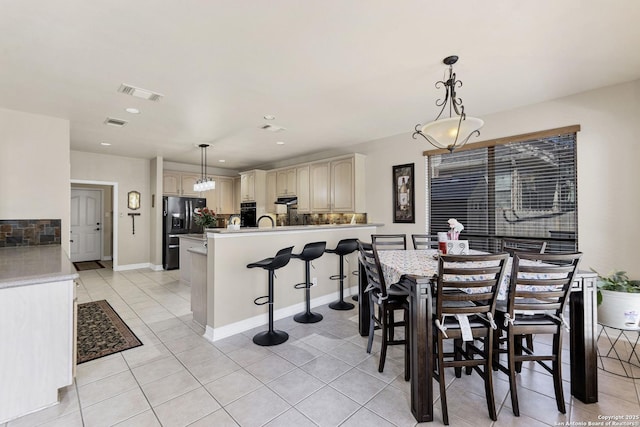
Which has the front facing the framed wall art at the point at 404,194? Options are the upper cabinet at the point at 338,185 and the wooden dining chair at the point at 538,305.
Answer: the wooden dining chair

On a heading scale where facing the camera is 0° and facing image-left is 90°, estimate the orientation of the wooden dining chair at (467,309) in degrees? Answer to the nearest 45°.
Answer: approximately 135°

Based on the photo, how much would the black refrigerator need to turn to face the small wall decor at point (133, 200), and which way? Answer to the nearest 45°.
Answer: approximately 135° to its right

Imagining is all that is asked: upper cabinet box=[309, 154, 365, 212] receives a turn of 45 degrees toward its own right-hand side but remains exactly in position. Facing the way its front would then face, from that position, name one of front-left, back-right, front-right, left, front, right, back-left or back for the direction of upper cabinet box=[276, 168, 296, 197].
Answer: front-right

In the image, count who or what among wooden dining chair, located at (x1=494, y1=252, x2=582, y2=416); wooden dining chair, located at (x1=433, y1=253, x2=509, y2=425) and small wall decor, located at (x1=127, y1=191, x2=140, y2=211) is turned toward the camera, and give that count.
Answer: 1

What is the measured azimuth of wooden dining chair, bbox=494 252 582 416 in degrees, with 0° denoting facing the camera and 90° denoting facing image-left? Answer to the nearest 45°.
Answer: approximately 135°

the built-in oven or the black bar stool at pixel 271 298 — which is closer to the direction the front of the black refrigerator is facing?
the black bar stool

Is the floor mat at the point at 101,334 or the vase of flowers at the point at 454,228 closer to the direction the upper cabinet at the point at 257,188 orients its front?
the floor mat

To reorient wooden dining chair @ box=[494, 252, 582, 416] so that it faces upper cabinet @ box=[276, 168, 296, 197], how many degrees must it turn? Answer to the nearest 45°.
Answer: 0° — it already faces it

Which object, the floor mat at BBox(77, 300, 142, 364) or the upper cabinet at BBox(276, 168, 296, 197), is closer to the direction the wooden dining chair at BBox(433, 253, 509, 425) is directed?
the upper cabinet

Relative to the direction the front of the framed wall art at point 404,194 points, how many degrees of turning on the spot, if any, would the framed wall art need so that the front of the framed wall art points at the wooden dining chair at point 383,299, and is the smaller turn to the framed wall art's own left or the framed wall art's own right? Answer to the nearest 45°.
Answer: approximately 45° to the framed wall art's own left
